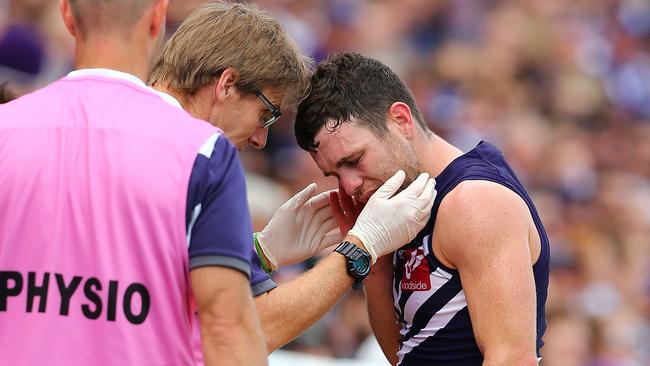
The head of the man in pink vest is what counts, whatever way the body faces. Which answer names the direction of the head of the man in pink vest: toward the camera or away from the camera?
away from the camera

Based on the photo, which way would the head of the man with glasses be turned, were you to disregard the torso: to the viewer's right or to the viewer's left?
to the viewer's right

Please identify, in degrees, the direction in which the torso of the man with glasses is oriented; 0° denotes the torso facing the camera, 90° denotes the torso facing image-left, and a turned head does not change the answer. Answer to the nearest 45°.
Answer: approximately 270°

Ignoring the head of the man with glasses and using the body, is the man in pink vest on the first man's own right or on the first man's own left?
on the first man's own right
